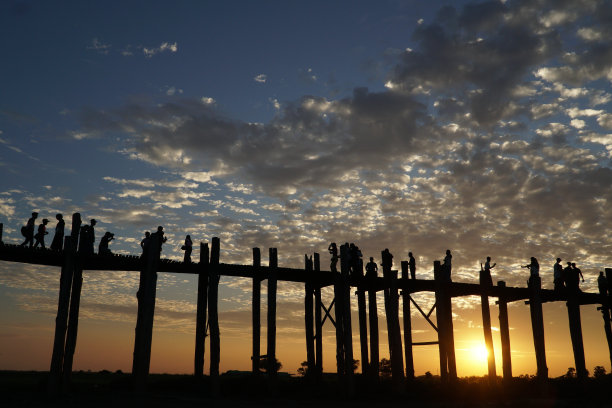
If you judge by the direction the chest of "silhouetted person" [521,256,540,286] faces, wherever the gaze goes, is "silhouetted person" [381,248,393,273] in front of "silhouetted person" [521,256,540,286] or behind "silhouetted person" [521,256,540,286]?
in front

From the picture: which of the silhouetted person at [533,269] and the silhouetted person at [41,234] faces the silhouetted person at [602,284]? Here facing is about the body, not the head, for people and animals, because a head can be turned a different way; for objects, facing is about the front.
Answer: the silhouetted person at [41,234]

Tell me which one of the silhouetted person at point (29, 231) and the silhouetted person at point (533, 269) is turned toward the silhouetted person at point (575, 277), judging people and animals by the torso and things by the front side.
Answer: the silhouetted person at point (29, 231)

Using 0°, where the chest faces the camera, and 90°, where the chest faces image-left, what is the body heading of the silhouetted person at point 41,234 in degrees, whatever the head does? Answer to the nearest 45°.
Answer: approximately 270°

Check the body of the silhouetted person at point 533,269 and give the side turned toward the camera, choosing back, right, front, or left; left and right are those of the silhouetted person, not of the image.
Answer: left

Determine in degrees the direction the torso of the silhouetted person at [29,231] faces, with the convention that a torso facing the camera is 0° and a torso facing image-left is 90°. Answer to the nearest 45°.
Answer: approximately 270°

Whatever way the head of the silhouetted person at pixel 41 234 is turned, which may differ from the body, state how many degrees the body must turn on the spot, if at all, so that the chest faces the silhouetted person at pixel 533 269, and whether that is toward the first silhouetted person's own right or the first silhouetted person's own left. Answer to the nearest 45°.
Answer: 0° — they already face them

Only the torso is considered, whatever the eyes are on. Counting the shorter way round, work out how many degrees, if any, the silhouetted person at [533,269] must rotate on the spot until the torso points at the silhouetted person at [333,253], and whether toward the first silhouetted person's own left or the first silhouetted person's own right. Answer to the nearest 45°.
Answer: approximately 45° to the first silhouetted person's own left

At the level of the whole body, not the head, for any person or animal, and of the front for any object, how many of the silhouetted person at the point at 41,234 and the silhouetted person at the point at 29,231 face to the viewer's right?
2

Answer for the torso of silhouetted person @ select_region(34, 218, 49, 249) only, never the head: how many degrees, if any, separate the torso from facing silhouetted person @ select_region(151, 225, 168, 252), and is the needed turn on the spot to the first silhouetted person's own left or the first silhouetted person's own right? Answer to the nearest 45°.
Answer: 0° — they already face them

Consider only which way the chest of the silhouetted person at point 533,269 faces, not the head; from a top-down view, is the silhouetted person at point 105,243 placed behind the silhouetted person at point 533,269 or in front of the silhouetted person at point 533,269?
in front
